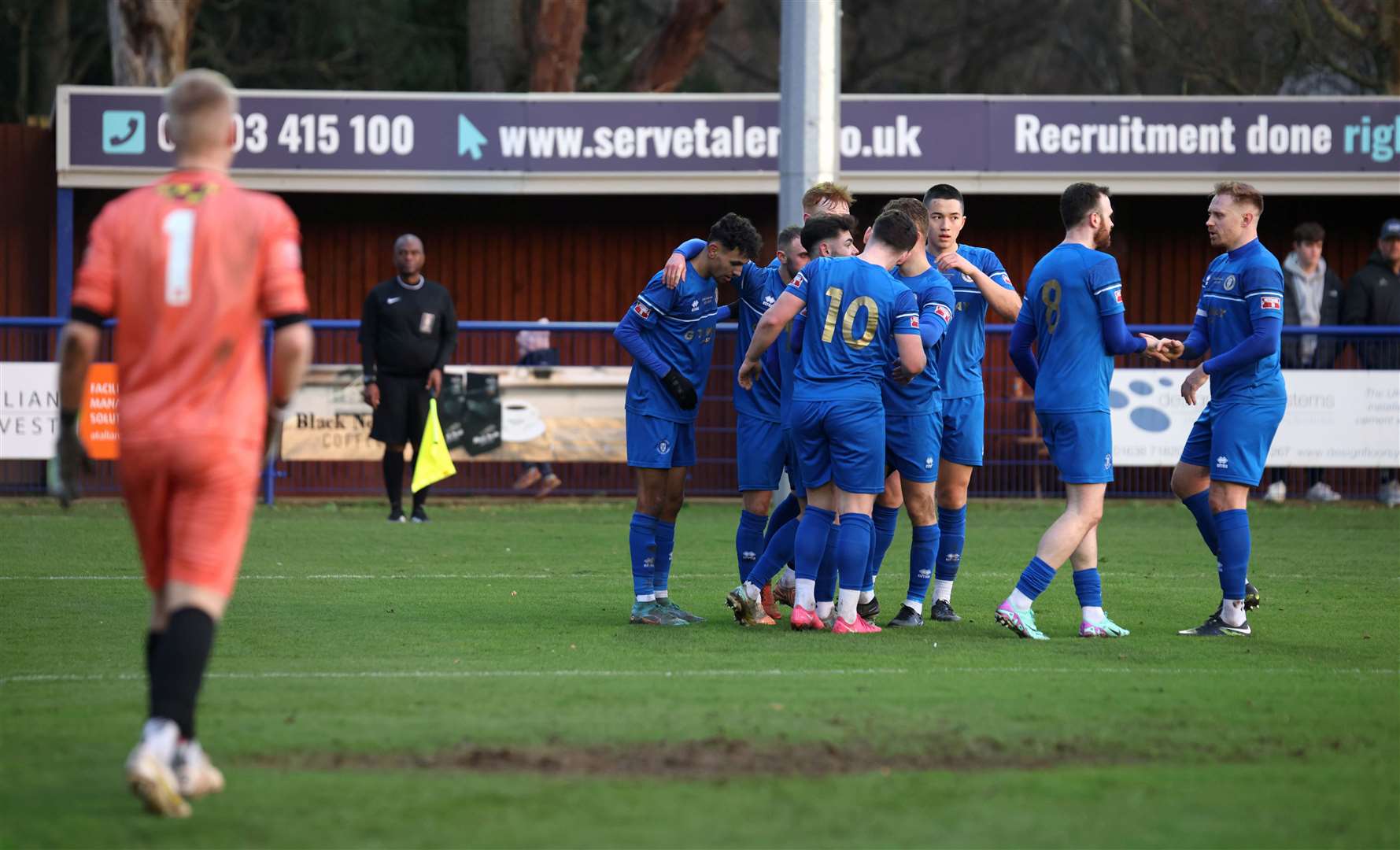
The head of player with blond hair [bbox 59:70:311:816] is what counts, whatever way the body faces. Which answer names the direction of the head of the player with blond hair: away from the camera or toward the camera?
away from the camera

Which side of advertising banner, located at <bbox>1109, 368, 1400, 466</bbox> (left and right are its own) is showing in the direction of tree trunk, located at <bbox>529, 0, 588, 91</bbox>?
back

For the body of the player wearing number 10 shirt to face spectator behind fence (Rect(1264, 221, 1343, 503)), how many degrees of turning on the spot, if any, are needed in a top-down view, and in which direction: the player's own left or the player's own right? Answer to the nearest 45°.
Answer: approximately 45° to the player's own right

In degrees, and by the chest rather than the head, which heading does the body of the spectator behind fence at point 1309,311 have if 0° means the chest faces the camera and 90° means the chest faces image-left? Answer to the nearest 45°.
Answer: approximately 0°

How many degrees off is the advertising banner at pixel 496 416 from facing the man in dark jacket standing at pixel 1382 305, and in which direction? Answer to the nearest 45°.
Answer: approximately 90° to its left

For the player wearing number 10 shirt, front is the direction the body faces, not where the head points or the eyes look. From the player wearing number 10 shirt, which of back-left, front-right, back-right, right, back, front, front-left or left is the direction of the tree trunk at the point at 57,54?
front-left

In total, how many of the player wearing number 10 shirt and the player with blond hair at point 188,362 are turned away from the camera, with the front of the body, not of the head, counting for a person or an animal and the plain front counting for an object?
2

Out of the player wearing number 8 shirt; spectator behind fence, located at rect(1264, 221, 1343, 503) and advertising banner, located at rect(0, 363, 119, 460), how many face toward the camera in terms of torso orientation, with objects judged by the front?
2

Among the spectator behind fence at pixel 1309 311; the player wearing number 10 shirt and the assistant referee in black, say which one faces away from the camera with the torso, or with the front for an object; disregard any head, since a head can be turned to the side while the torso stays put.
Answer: the player wearing number 10 shirt

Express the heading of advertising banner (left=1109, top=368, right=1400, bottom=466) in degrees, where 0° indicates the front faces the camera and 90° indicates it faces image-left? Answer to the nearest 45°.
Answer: approximately 0°

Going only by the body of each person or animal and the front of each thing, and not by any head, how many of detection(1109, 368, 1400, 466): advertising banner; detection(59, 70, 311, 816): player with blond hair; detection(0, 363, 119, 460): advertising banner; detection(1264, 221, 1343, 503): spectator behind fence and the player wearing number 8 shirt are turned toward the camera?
3

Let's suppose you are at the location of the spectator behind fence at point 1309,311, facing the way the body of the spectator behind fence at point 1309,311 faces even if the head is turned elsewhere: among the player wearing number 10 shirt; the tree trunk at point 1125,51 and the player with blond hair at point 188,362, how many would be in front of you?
2

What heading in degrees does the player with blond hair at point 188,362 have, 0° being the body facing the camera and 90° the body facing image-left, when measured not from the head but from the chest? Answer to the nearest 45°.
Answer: approximately 180°

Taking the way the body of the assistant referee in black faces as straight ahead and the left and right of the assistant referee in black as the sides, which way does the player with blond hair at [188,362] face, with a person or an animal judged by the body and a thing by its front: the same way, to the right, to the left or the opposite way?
the opposite way

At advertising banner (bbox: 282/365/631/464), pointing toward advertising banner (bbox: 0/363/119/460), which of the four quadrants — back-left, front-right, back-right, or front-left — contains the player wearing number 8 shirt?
back-left

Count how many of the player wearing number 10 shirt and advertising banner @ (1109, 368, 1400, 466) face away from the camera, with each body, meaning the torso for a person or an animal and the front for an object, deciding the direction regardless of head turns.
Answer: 1

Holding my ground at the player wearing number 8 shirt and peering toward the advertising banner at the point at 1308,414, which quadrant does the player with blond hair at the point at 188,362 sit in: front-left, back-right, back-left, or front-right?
back-left

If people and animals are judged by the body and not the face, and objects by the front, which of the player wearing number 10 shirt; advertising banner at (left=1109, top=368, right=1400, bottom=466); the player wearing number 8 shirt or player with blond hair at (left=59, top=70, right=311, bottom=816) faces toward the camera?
the advertising banner
